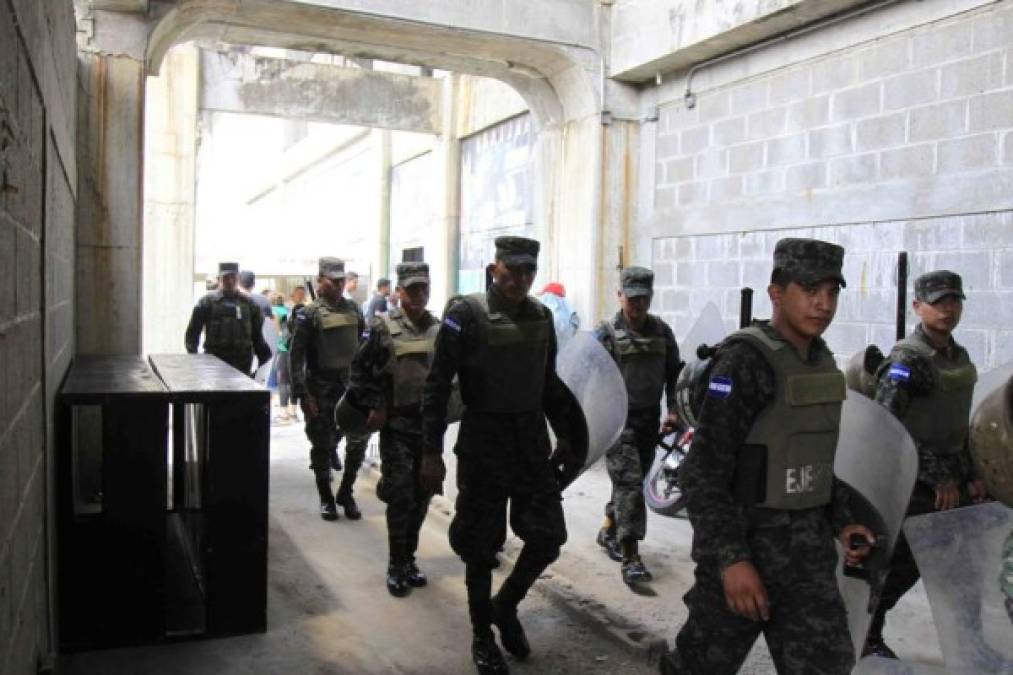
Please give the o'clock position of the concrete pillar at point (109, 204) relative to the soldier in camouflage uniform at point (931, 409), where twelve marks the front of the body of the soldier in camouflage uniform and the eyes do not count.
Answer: The concrete pillar is roughly at 5 o'clock from the soldier in camouflage uniform.

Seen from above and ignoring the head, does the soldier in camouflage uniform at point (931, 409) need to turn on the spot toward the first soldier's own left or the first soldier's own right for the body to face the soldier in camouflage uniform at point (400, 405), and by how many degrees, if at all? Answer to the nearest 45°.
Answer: approximately 135° to the first soldier's own right

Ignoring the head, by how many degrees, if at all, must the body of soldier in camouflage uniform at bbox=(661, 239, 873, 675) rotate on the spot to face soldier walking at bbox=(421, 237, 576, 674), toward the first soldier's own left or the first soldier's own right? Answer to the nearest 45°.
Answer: approximately 180°

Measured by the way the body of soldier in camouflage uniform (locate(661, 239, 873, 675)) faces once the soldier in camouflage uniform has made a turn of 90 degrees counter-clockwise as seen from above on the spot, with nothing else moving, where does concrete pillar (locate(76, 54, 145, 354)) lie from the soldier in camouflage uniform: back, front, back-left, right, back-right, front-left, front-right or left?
left

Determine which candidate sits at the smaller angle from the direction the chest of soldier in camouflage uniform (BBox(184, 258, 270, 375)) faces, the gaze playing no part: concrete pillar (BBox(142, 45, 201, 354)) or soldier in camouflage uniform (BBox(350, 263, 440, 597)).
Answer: the soldier in camouflage uniform

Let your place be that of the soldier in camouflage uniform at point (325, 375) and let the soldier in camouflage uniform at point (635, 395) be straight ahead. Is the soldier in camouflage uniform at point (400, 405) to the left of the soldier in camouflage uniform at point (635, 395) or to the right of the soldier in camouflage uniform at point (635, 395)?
right

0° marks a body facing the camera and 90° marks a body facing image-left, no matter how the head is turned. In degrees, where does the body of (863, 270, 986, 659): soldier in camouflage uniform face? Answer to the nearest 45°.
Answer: approximately 315°
